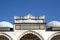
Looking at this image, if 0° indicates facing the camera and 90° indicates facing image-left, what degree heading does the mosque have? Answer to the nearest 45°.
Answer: approximately 0°
